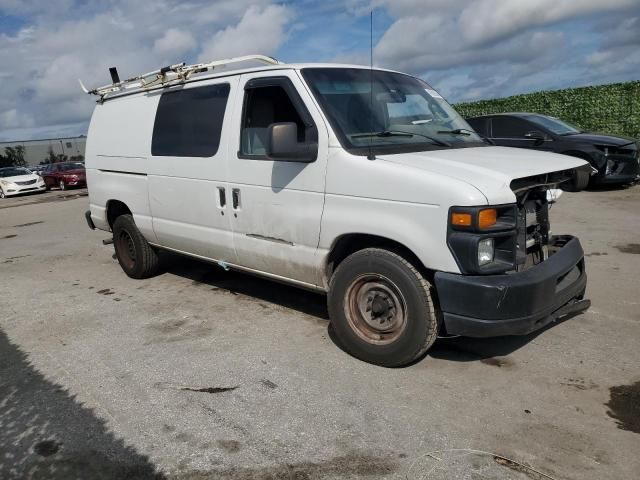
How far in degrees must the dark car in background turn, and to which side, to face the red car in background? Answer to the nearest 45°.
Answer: approximately 135° to its right

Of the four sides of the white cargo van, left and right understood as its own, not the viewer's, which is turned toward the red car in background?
back

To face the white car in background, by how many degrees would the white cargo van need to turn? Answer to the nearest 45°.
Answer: approximately 180°

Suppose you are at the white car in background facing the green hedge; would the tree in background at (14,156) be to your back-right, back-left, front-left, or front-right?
back-left

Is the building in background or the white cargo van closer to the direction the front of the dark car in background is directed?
the white cargo van

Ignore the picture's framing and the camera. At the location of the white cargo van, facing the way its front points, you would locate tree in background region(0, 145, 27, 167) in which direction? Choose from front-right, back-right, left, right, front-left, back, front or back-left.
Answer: back

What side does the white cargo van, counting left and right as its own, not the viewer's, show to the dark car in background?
left

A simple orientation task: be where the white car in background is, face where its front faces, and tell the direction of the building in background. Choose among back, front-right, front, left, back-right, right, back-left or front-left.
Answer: back-left
